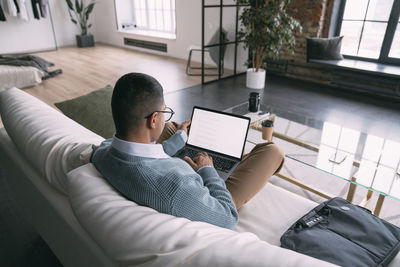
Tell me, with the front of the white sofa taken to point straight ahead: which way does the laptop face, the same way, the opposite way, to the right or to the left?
the opposite way

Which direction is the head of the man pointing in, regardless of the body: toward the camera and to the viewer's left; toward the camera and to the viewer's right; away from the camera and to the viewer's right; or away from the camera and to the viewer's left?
away from the camera and to the viewer's right

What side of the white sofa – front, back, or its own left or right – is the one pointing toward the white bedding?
left

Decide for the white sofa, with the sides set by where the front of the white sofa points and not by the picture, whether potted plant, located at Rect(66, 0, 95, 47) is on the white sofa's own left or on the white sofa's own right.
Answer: on the white sofa's own left

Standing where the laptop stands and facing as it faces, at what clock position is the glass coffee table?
The glass coffee table is roughly at 7 o'clock from the laptop.

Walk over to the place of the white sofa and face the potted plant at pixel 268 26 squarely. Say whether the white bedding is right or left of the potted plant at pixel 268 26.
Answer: left

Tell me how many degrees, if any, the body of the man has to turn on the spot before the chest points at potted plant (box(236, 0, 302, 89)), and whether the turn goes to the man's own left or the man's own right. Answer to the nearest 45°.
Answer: approximately 45° to the man's own left

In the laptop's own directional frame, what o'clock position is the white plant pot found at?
The white plant pot is roughly at 5 o'clock from the laptop.

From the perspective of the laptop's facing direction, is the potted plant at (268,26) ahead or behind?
behind

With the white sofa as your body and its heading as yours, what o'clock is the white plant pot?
The white plant pot is roughly at 11 o'clock from the white sofa.

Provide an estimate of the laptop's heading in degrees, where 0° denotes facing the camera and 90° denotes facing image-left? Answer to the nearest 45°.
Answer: approximately 45°

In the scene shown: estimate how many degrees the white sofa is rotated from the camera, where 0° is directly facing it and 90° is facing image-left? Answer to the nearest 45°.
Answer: approximately 225°

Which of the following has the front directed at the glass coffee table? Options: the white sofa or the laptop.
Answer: the white sofa

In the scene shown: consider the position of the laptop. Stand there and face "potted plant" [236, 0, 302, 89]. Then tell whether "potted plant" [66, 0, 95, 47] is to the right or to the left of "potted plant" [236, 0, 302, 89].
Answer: left
